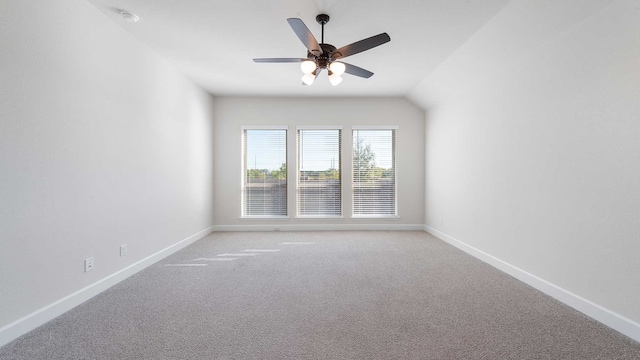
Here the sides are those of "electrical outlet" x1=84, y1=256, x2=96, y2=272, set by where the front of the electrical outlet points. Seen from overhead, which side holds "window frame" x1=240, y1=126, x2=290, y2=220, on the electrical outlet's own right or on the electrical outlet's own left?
on the electrical outlet's own left

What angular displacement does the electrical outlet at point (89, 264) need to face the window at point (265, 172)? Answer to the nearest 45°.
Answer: approximately 90° to its left

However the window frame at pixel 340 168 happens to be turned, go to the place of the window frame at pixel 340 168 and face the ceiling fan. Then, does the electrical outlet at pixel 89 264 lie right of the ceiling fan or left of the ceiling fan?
right

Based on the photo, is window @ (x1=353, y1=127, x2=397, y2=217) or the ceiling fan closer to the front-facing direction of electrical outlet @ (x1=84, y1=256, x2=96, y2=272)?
the ceiling fan

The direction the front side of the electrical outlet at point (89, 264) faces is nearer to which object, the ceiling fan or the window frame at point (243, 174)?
the ceiling fan

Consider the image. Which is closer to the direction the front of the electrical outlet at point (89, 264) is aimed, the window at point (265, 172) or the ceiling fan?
the ceiling fan

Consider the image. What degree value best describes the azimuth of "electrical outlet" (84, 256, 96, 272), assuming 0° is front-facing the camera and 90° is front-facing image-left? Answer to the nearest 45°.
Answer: approximately 315°

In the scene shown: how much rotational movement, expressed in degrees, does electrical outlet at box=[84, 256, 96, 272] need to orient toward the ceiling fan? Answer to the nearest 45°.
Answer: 0° — it already faces it

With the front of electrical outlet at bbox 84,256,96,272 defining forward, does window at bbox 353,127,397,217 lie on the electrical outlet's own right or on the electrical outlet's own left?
on the electrical outlet's own left
